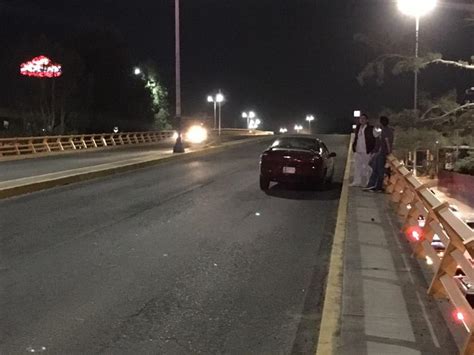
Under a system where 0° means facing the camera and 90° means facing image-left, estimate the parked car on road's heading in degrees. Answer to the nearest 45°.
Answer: approximately 180°

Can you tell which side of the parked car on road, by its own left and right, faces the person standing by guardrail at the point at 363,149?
right

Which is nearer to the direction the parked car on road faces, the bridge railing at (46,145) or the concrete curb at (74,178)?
the bridge railing

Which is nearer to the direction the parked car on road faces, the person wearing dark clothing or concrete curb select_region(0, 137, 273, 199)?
the concrete curb

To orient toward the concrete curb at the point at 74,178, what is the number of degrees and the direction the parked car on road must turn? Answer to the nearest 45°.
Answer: approximately 90° to its left

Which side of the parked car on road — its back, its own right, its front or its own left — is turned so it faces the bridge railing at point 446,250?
back

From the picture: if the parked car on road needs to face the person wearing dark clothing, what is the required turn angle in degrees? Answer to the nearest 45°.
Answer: approximately 135° to its right
